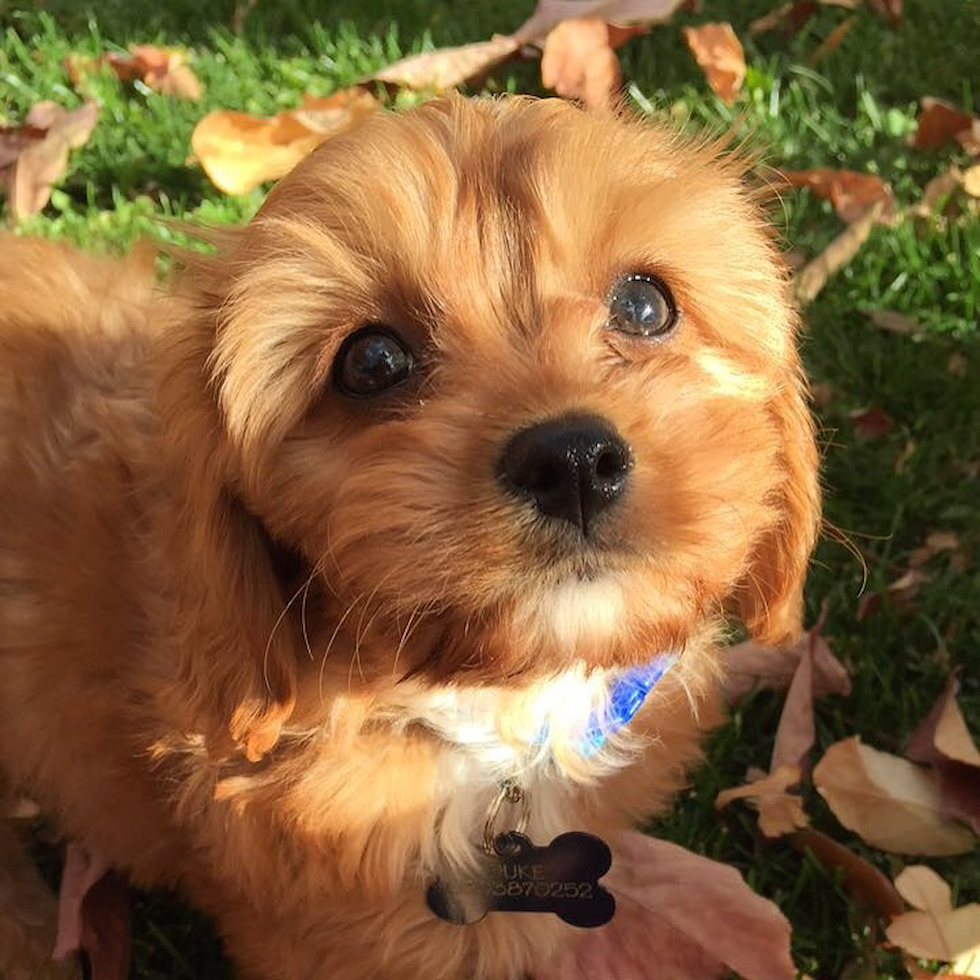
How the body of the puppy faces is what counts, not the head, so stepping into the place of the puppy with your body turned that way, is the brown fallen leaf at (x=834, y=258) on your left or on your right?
on your left

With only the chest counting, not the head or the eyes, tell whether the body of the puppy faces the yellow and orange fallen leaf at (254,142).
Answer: no

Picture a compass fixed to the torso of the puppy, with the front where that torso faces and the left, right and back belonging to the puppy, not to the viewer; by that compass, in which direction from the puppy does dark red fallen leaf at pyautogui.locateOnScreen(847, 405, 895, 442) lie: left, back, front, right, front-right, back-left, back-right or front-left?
left

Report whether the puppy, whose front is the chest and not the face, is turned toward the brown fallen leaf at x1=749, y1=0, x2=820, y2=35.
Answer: no

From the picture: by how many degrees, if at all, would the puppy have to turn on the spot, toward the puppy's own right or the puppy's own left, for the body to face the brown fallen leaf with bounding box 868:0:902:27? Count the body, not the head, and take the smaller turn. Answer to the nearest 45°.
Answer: approximately 90° to the puppy's own left

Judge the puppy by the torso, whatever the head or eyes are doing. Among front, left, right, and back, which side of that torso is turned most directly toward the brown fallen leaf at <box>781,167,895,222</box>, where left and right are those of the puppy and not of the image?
left

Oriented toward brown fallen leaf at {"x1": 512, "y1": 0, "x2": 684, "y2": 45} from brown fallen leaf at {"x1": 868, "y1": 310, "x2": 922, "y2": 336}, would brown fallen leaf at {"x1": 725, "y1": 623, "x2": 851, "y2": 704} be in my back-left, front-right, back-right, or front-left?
back-left

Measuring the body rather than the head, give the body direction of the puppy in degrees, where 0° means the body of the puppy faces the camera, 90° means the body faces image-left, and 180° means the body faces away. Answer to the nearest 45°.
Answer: approximately 315°

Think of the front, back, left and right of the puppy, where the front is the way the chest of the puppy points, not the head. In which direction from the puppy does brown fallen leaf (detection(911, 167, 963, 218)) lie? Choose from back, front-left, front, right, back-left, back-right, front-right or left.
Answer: left

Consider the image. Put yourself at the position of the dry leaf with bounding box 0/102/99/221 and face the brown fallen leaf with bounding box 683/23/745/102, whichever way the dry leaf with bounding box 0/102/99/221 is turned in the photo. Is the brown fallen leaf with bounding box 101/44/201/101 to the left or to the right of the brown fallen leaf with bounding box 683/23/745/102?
left

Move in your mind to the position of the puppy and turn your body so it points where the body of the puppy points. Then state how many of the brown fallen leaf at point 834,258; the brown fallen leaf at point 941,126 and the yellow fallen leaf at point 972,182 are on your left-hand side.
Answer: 3

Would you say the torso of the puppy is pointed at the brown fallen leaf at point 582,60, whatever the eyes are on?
no
